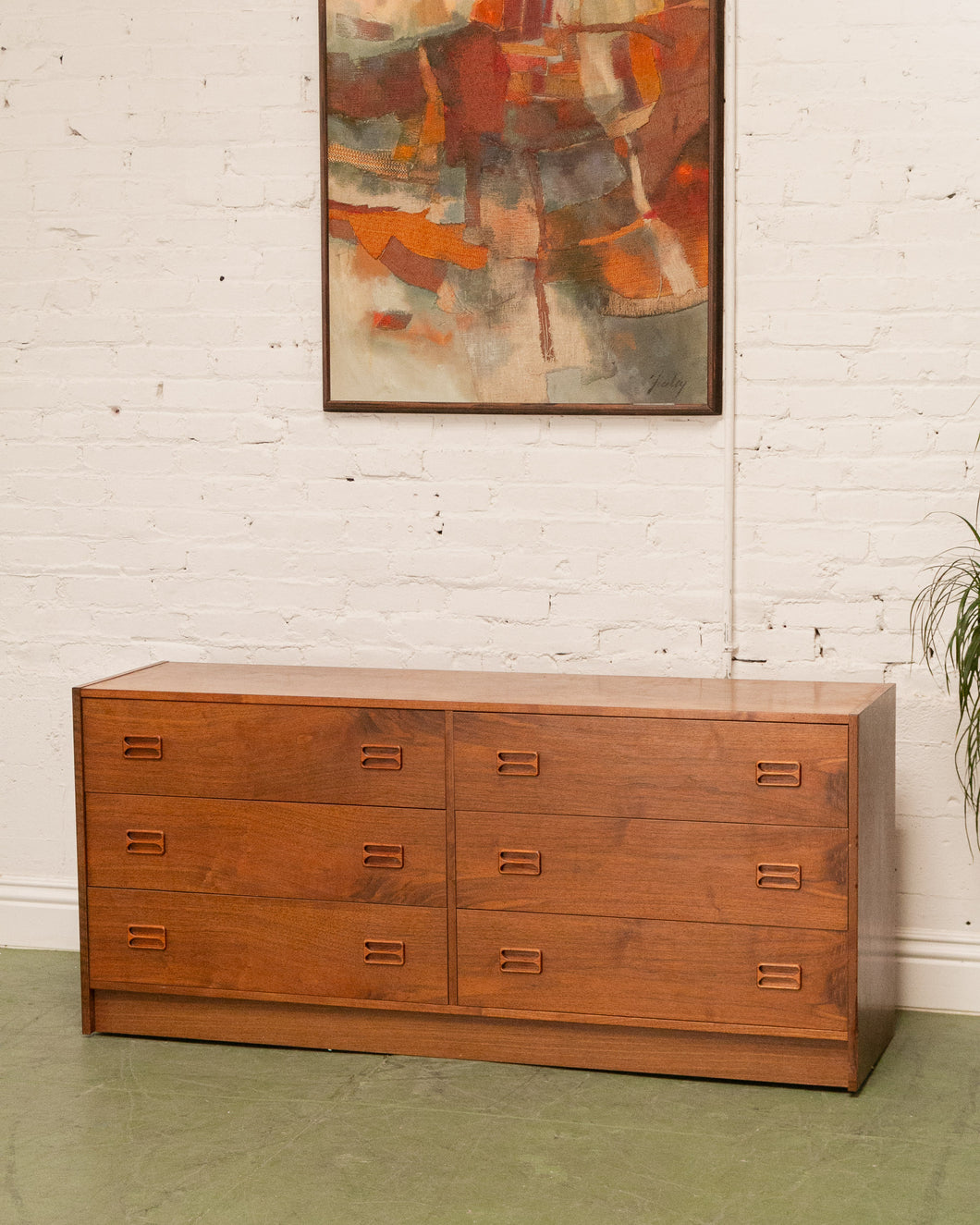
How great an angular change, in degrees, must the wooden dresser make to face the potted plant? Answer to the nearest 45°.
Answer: approximately 90° to its left

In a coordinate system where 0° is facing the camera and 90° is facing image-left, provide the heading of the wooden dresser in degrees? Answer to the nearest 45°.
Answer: approximately 0°

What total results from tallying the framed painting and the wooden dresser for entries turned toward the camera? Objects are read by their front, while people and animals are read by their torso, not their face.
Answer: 2

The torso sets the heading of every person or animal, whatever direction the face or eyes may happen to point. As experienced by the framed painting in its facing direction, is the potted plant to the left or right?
on its left

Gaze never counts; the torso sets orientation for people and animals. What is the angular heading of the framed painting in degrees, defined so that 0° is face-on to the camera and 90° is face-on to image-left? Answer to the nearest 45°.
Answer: approximately 0°
